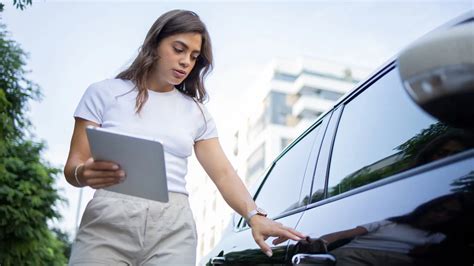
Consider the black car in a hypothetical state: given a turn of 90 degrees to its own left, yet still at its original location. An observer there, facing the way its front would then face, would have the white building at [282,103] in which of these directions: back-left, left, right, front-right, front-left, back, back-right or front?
front-left

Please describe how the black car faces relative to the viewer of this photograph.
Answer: facing the viewer and to the right of the viewer
